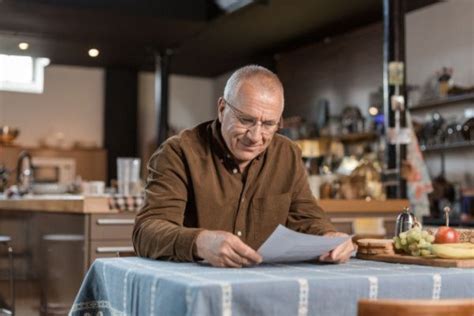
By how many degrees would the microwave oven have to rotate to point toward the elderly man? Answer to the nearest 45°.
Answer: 0° — it already faces them

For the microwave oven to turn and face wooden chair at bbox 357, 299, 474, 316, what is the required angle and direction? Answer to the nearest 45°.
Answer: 0° — it already faces it

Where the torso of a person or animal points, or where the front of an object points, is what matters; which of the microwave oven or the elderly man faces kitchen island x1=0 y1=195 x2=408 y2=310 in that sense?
the microwave oven

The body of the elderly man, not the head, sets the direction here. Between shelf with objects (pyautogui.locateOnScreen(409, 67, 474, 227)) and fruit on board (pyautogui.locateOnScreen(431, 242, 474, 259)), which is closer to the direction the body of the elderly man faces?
the fruit on board

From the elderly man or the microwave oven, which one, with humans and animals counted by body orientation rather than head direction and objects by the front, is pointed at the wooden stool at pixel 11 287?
the microwave oven

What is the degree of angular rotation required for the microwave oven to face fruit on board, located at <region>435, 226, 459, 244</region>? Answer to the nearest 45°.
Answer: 0° — it already faces it
